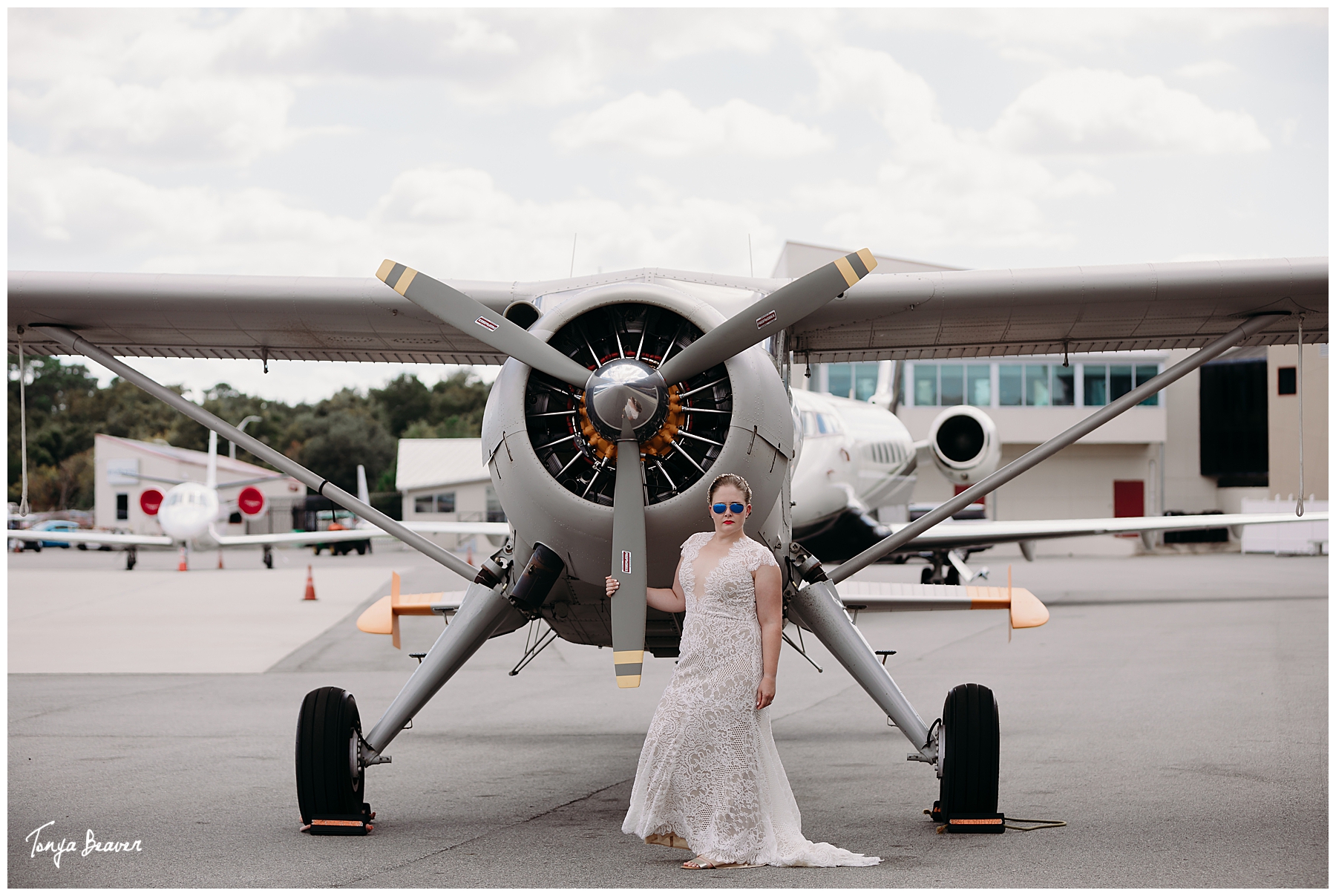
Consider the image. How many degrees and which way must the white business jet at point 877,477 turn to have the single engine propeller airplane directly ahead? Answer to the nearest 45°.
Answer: approximately 45° to its left

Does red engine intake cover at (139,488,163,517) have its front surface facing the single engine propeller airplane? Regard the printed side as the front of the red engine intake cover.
yes

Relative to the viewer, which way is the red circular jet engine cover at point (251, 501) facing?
toward the camera

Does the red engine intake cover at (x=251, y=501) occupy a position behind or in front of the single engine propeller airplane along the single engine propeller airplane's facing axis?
behind

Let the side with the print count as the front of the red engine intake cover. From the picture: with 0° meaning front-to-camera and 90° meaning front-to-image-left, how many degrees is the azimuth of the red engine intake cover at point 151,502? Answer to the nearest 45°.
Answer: approximately 0°

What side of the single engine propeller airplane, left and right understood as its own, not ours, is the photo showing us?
front

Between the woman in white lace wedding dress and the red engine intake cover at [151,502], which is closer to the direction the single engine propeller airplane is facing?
the woman in white lace wedding dress

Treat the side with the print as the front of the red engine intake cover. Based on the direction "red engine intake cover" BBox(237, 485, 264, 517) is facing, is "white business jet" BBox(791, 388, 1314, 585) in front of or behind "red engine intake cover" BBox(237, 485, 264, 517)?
in front

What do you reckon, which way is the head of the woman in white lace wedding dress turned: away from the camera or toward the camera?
toward the camera

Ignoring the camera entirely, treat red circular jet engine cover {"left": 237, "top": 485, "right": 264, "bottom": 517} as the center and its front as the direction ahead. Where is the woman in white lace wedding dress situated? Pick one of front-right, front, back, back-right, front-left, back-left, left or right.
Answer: front

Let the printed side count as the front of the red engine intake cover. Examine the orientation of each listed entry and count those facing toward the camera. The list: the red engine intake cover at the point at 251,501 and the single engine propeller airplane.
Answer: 2

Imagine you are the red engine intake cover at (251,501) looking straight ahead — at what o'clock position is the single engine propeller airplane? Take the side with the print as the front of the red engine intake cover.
The single engine propeller airplane is roughly at 12 o'clock from the red engine intake cover.

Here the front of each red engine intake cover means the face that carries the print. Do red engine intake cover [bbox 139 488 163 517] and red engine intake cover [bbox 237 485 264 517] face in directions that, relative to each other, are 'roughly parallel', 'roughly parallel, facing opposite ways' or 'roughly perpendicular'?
roughly parallel

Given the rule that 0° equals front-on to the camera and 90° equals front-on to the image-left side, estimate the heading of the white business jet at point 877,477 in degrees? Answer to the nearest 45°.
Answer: approximately 45°

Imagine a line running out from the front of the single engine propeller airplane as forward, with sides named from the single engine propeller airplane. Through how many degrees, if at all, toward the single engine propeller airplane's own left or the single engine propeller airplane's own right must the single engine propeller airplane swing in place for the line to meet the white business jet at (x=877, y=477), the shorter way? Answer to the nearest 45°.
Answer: approximately 180°

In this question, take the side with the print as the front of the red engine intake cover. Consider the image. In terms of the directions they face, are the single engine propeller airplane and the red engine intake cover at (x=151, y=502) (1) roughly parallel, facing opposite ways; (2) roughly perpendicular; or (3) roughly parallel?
roughly parallel
